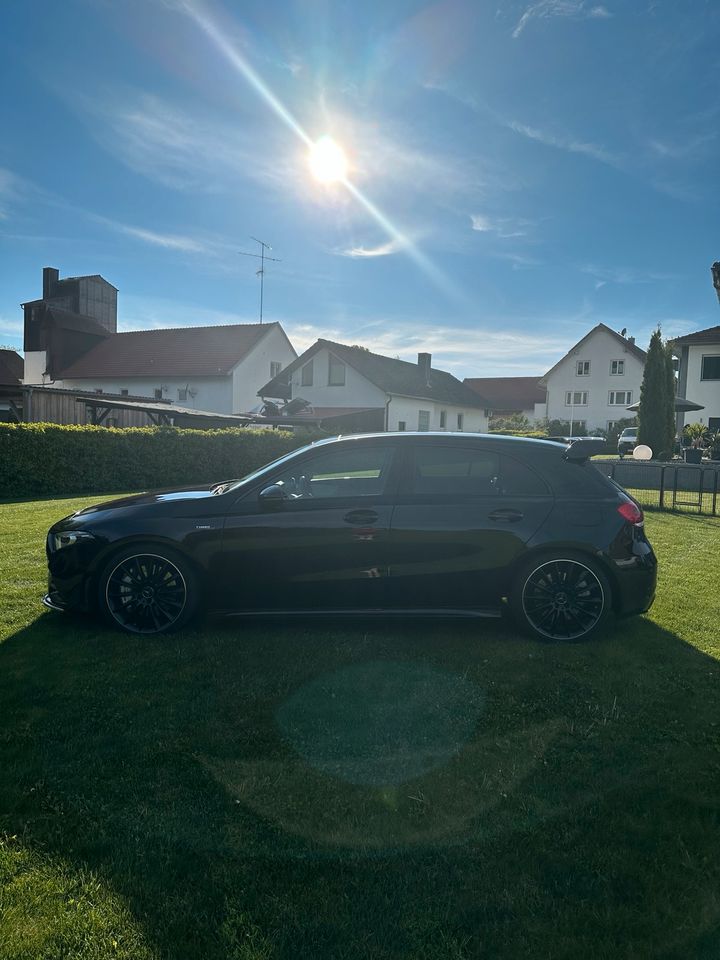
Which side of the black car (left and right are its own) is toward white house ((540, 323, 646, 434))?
right

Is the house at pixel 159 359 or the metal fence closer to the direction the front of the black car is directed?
the house

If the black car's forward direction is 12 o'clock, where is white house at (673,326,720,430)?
The white house is roughly at 4 o'clock from the black car.

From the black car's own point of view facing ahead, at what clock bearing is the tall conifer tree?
The tall conifer tree is roughly at 4 o'clock from the black car.

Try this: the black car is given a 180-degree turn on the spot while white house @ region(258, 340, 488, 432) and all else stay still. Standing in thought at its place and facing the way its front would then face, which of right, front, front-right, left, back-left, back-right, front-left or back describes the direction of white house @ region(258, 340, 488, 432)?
left

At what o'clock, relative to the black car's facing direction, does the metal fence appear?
The metal fence is roughly at 4 o'clock from the black car.

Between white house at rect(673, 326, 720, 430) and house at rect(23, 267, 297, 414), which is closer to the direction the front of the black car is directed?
the house

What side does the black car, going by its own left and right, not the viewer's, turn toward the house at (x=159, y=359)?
right

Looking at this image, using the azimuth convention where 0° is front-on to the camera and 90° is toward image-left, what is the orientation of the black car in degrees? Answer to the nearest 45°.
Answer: approximately 90°
